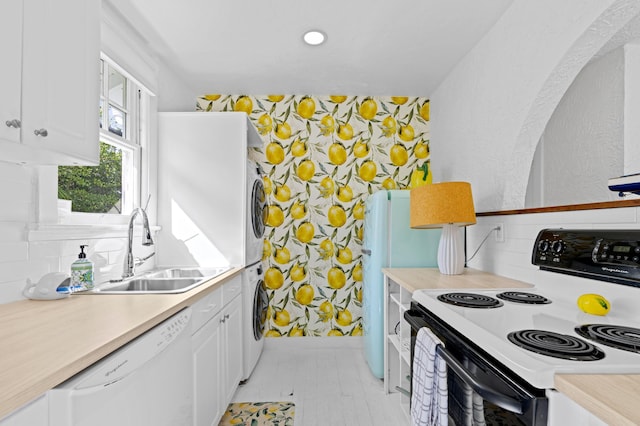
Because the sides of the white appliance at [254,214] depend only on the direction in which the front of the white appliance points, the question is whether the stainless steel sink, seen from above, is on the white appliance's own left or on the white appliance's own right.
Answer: on the white appliance's own right

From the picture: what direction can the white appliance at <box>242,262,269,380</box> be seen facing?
to the viewer's right

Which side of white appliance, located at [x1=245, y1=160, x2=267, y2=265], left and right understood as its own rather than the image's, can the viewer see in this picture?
right

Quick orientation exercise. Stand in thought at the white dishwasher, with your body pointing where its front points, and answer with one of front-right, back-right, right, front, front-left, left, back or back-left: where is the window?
back-left

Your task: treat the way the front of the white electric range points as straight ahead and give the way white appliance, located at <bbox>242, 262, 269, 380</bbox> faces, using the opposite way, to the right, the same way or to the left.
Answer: the opposite way

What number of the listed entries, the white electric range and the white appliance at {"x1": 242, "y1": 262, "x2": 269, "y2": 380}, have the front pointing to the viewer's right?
1

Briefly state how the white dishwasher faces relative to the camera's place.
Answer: facing the viewer and to the right of the viewer

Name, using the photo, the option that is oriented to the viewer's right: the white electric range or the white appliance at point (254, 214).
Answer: the white appliance

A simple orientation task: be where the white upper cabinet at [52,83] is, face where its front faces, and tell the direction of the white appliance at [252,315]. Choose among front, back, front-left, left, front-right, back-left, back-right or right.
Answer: left

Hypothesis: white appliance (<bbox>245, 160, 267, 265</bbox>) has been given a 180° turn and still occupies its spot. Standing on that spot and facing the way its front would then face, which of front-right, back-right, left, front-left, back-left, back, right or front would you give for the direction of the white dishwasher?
left

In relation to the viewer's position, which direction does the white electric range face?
facing the viewer and to the left of the viewer

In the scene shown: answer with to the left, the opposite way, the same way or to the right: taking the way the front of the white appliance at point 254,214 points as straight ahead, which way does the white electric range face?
the opposite way

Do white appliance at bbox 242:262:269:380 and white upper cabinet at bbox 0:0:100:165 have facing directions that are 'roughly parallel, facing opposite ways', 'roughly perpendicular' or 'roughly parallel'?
roughly parallel
